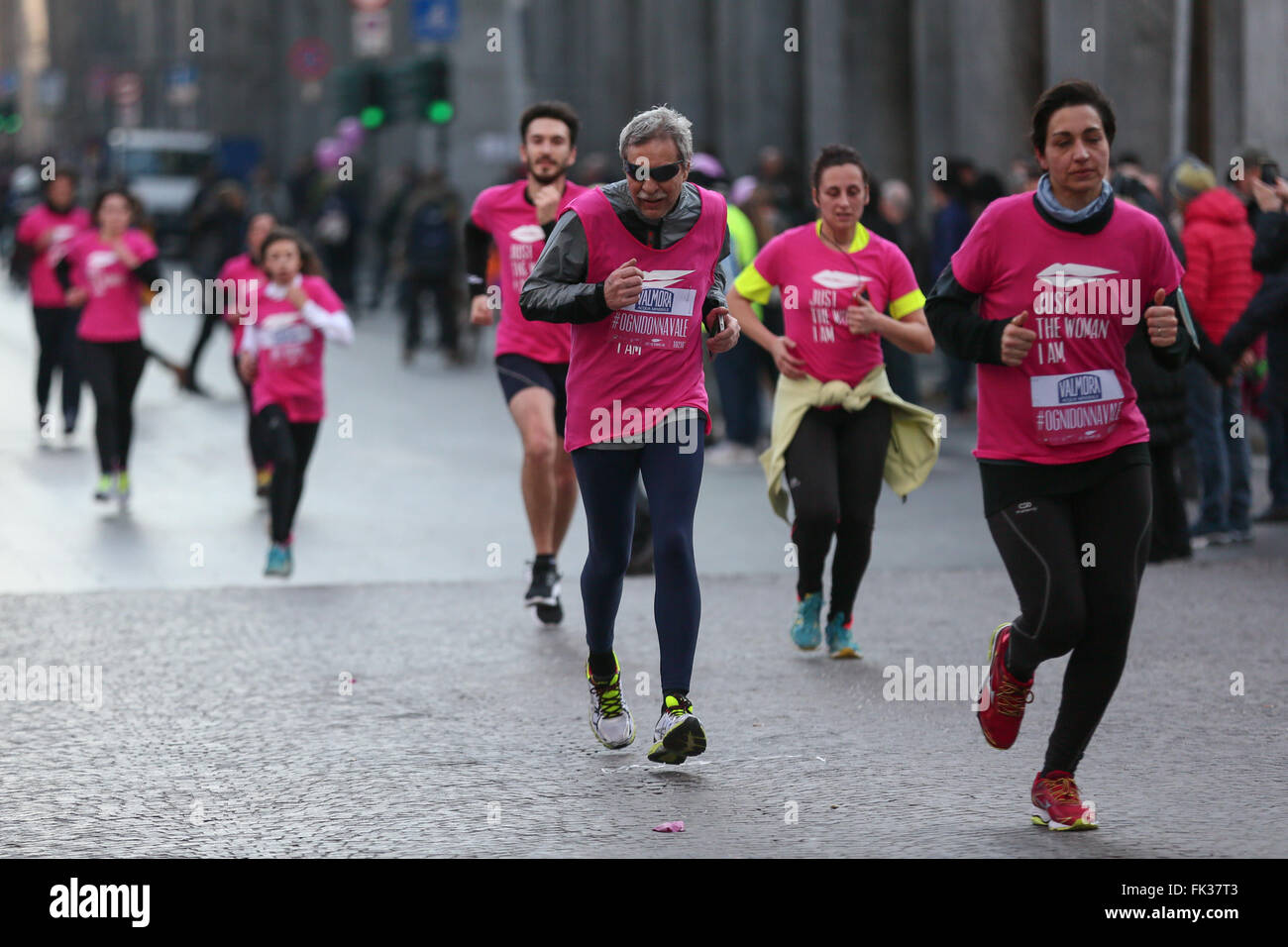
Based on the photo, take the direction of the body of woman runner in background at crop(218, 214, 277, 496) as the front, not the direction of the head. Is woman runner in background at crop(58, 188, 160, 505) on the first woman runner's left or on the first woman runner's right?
on the first woman runner's right

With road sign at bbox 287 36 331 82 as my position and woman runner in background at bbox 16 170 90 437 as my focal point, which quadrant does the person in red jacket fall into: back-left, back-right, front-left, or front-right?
front-left

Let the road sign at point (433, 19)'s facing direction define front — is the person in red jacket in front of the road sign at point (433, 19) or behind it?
in front

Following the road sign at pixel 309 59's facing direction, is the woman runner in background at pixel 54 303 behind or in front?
in front

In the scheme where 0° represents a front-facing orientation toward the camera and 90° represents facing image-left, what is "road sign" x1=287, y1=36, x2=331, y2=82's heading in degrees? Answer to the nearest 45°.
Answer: approximately 0°

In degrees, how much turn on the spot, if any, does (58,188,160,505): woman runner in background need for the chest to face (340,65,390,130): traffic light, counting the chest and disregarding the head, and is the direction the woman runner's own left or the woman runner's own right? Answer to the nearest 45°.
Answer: approximately 180°

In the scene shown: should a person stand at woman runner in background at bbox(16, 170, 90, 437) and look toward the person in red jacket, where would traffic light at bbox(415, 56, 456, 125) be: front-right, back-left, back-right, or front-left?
back-left

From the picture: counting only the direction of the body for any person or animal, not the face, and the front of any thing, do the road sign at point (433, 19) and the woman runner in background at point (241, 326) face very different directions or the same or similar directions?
same or similar directions

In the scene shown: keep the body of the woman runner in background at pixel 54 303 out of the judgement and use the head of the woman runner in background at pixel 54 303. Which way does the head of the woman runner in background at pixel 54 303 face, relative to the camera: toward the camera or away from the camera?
toward the camera

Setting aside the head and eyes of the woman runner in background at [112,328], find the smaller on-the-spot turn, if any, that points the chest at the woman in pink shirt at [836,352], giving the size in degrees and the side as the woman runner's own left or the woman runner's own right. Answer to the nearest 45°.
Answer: approximately 45° to the woman runner's own left

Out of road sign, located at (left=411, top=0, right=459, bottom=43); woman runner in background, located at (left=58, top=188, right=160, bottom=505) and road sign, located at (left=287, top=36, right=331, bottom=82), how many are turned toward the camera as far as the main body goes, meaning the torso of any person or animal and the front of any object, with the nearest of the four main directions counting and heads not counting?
3

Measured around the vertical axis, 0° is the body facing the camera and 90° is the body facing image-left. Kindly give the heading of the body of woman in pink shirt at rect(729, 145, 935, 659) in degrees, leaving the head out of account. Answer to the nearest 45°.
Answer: approximately 0°

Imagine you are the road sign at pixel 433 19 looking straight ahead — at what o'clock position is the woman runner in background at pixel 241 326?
The woman runner in background is roughly at 12 o'clock from the road sign.

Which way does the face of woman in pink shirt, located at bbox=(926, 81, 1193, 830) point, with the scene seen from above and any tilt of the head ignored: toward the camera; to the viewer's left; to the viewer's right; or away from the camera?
toward the camera

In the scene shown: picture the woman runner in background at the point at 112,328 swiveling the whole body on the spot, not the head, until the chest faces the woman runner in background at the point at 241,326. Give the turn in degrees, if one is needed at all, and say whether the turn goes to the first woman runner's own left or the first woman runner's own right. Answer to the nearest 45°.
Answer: approximately 90° to the first woman runner's own left

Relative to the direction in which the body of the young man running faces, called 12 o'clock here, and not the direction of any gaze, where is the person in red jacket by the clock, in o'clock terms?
The person in red jacket is roughly at 8 o'clock from the young man running.

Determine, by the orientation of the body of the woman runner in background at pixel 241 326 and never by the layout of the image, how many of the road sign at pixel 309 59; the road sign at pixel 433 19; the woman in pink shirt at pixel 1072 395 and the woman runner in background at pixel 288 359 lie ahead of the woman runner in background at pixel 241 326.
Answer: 2
